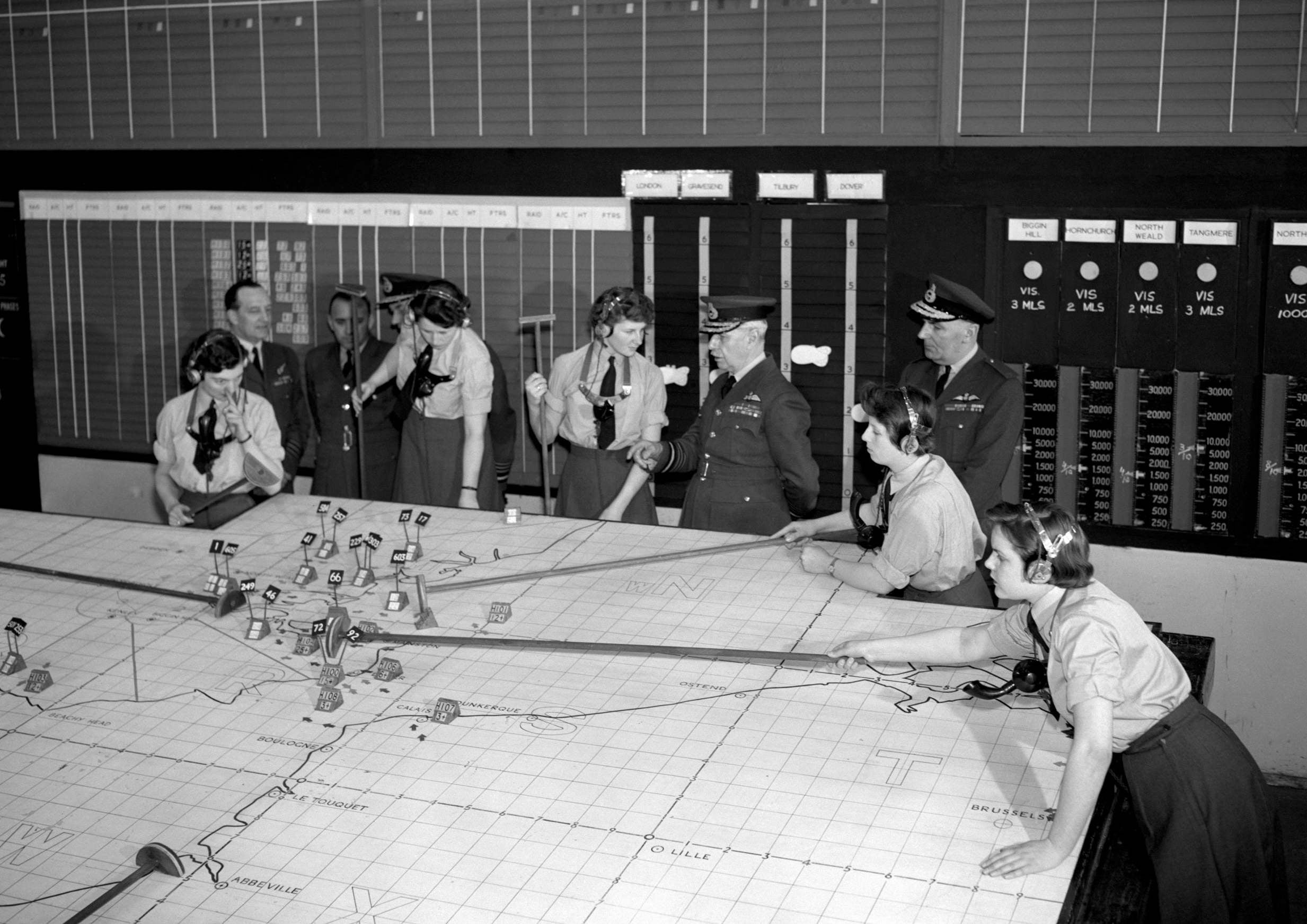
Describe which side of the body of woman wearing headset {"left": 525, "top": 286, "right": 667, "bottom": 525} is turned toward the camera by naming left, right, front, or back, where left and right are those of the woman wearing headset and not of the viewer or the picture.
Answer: front

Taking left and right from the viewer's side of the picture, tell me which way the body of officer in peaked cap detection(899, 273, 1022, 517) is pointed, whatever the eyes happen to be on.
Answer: facing the viewer and to the left of the viewer

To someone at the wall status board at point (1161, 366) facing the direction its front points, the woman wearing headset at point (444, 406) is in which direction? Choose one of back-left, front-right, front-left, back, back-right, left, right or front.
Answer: right

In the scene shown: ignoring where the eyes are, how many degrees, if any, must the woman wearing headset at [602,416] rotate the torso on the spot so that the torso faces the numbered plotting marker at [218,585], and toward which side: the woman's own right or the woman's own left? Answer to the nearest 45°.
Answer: approximately 45° to the woman's own right

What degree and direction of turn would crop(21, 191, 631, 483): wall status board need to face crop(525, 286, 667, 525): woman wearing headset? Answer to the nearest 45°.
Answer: approximately 45° to its left

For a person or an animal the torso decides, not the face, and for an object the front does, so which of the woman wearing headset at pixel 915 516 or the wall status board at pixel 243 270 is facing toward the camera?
the wall status board

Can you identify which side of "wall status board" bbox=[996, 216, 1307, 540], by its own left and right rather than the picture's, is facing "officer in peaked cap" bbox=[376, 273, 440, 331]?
right

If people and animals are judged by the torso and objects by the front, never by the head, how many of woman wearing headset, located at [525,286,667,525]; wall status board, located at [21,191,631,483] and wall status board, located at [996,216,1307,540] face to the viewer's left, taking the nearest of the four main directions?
0

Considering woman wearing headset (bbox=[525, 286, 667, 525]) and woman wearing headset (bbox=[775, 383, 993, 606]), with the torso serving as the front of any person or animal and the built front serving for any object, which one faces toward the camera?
woman wearing headset (bbox=[525, 286, 667, 525])

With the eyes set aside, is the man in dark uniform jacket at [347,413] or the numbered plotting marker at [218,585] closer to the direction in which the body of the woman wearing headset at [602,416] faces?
the numbered plotting marker

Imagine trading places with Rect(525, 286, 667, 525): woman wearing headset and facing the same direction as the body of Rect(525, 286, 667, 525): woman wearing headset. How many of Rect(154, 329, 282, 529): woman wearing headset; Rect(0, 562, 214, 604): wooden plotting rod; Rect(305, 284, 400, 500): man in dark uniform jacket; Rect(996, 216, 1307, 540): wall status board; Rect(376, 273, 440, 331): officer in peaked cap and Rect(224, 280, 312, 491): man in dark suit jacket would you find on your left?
1

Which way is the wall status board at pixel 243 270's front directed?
toward the camera

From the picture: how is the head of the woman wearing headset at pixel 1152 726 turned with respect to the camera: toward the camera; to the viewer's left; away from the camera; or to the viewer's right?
to the viewer's left

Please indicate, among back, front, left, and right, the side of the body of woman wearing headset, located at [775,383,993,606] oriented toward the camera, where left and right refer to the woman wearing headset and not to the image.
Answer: left

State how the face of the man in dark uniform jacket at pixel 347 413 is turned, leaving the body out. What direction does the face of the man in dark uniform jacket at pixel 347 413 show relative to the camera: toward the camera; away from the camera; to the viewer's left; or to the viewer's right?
toward the camera

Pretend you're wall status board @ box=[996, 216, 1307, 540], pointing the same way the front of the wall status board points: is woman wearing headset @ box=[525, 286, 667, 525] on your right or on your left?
on your right

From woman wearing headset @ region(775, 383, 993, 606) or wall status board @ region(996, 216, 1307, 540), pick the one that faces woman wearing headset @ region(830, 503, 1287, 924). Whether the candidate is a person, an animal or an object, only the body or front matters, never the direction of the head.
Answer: the wall status board

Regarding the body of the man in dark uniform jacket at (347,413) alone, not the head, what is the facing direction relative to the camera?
toward the camera
